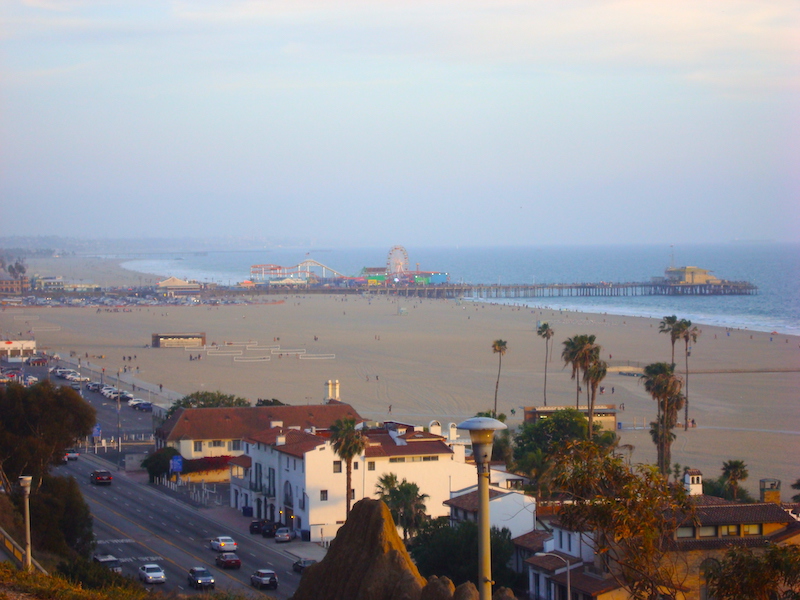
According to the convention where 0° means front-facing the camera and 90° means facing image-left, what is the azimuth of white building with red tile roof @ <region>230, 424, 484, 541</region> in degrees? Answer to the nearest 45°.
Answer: approximately 45°

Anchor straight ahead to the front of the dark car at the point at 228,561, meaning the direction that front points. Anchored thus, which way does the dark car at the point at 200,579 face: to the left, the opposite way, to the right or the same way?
the opposite way

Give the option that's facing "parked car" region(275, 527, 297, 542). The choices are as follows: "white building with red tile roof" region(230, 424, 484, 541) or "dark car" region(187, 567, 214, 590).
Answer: the white building with red tile roof

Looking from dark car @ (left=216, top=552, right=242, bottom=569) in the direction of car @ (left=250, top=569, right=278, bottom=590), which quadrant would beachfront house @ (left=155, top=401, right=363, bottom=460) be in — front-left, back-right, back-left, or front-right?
back-left

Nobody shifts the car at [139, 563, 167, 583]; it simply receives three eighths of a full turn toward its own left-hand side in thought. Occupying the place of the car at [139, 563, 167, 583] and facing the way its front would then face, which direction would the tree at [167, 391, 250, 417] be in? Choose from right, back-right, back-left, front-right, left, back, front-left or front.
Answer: front

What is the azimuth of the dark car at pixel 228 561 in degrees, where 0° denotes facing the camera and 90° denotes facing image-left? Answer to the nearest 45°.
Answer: approximately 135°

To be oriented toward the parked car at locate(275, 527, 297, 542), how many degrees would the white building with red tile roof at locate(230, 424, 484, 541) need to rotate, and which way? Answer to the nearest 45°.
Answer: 0° — it already faces it

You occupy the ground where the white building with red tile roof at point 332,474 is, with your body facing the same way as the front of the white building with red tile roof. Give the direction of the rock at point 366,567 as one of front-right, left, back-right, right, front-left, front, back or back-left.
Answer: front-left

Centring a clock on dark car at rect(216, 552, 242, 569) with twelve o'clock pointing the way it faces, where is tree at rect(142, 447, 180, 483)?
The tree is roughly at 1 o'clock from the dark car.

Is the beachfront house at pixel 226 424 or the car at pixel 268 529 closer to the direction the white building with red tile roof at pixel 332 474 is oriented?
the car

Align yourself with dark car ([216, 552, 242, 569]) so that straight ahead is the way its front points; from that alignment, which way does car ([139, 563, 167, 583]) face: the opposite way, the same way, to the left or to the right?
the opposite way

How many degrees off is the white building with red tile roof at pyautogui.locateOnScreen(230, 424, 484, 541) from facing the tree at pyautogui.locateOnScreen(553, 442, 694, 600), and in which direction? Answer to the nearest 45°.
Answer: approximately 45° to its left

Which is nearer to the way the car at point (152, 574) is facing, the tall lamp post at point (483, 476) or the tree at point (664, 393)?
the tall lamp post
